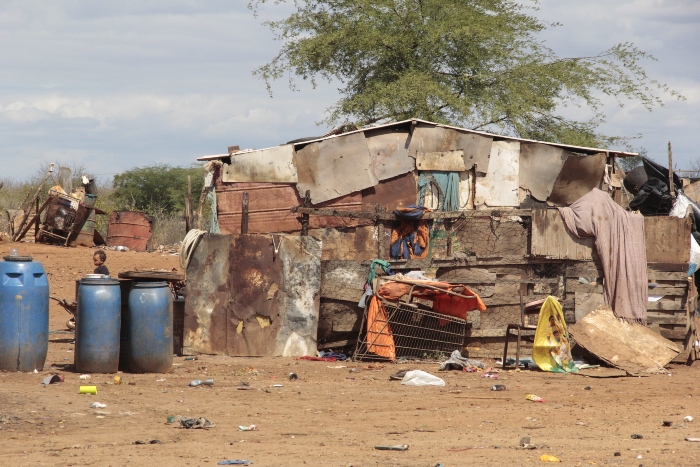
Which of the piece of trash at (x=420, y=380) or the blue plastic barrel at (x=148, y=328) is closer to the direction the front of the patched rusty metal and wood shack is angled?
the piece of trash

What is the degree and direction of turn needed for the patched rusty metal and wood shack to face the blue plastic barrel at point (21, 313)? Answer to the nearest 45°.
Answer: approximately 45° to its right

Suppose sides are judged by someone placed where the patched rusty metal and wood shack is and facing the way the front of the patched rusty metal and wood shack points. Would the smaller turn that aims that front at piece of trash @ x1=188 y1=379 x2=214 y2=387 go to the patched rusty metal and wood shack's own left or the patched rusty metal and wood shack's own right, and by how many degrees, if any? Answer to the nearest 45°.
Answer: approximately 45° to the patched rusty metal and wood shack's own right

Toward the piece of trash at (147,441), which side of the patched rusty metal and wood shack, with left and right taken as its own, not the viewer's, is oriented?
front

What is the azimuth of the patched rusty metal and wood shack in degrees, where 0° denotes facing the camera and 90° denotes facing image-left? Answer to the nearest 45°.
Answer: approximately 0°

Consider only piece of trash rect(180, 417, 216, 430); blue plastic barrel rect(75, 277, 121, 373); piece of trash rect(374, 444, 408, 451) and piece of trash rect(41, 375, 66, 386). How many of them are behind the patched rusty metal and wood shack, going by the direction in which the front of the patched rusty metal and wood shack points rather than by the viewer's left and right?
0

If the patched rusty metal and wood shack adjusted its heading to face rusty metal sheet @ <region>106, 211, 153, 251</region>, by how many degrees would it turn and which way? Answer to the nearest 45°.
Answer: approximately 135° to its right

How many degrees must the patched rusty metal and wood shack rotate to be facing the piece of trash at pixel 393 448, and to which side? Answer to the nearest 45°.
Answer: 0° — it already faces it

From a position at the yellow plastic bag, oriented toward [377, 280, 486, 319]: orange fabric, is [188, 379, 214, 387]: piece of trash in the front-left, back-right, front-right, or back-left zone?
front-left

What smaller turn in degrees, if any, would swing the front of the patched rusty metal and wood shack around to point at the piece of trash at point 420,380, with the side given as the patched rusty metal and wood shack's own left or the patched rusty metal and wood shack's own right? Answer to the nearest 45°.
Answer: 0° — it already faces it

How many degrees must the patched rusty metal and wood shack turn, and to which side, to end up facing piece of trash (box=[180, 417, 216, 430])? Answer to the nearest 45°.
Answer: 0° — it already faces it

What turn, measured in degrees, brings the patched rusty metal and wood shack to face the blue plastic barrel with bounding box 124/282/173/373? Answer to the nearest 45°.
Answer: approximately 45° to its right

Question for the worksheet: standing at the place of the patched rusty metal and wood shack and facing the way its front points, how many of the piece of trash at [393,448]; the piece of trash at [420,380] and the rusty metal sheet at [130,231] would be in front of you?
2

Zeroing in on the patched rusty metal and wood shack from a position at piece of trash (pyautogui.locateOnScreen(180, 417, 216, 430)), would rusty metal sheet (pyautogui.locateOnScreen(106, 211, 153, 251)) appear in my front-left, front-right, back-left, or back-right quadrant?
front-left

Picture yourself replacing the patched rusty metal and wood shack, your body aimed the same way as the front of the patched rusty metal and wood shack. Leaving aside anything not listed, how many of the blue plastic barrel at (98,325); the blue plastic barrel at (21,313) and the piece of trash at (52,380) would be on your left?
0

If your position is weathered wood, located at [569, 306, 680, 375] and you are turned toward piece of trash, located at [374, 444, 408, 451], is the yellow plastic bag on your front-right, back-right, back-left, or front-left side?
front-right

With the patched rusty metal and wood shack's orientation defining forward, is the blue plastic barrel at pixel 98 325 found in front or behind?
in front
